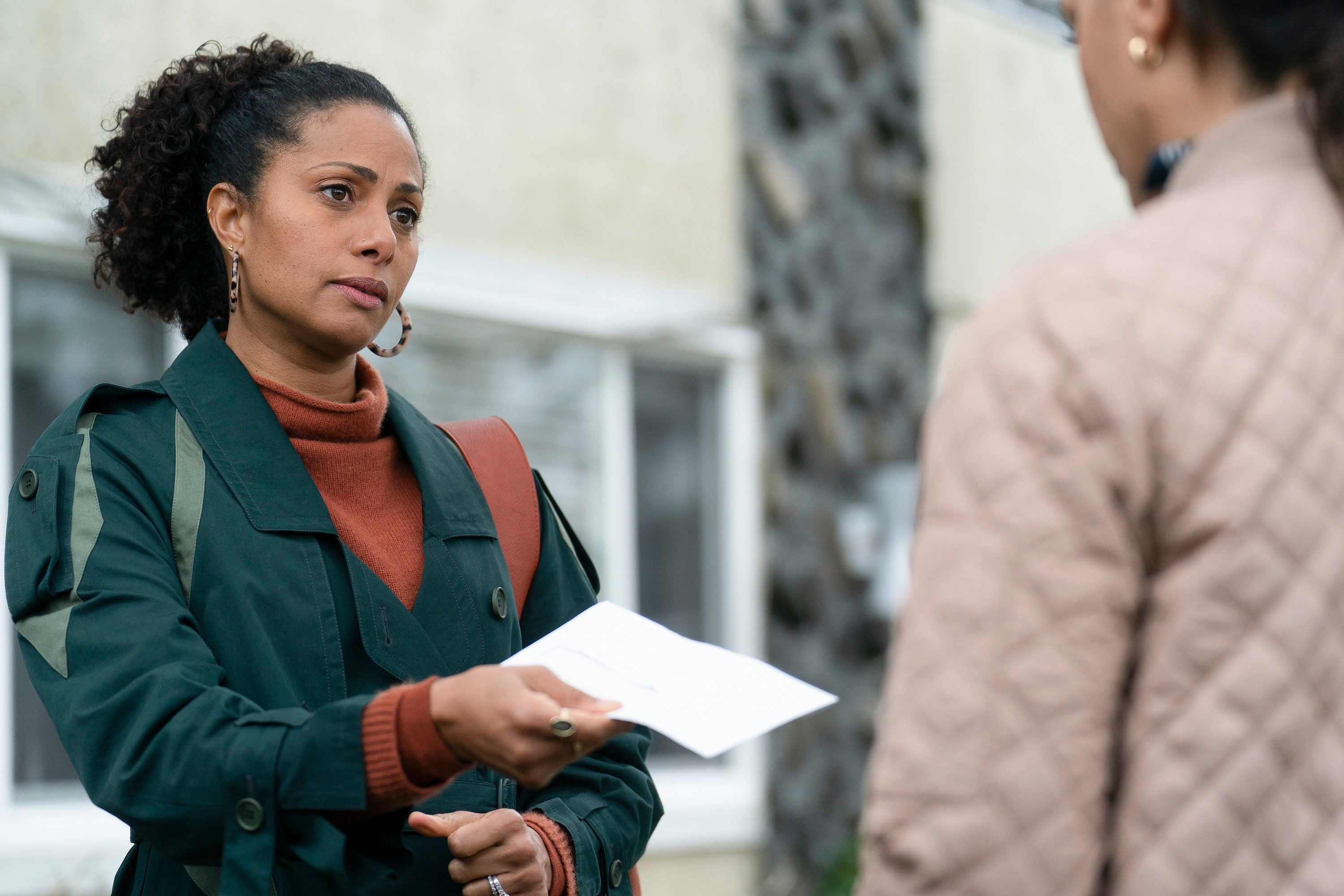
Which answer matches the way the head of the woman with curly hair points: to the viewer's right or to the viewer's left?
to the viewer's right

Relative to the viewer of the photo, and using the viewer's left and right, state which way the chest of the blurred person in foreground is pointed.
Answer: facing away from the viewer and to the left of the viewer

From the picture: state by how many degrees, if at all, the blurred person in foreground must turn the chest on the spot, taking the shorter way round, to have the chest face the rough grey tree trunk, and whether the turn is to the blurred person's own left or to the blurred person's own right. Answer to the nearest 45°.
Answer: approximately 45° to the blurred person's own right

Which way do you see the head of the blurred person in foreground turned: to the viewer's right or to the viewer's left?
to the viewer's left

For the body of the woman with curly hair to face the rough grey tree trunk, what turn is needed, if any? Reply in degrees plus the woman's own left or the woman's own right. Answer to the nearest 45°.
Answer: approximately 90° to the woman's own left

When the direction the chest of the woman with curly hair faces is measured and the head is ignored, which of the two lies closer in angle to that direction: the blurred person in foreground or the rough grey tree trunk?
the blurred person in foreground

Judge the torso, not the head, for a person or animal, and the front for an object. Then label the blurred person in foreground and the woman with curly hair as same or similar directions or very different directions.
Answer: very different directions

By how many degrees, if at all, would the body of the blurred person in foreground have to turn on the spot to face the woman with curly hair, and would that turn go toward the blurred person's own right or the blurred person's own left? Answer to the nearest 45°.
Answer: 0° — they already face them

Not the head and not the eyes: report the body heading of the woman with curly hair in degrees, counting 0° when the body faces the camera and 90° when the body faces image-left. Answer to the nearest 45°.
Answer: approximately 315°

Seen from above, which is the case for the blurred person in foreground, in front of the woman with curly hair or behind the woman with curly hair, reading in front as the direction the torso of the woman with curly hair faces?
in front
